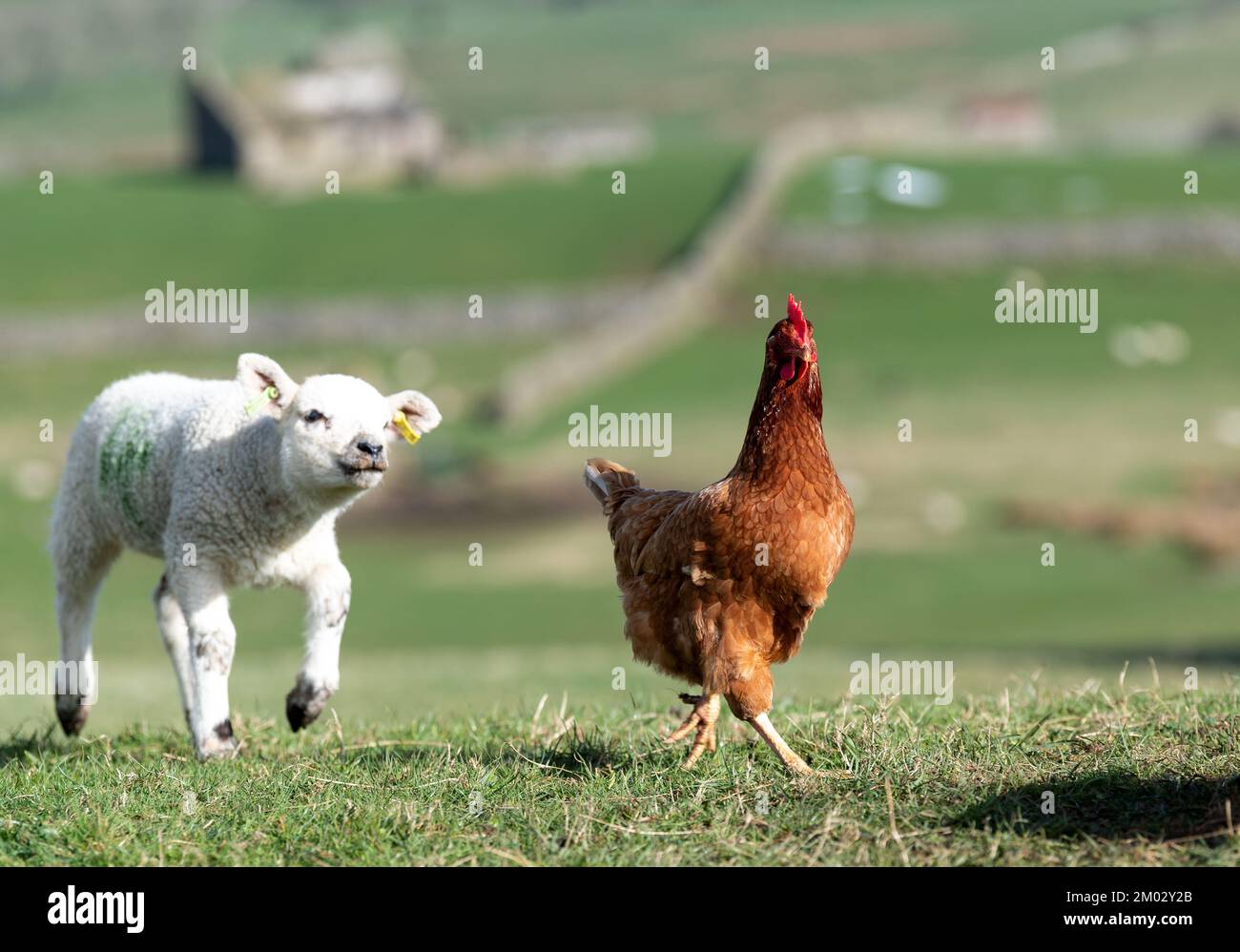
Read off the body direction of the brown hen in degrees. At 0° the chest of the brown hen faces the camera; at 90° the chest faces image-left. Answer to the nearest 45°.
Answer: approximately 315°

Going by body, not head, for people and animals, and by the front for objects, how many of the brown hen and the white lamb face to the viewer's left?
0

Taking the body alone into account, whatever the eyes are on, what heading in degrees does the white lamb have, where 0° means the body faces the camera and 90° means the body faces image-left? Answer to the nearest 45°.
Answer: approximately 315°

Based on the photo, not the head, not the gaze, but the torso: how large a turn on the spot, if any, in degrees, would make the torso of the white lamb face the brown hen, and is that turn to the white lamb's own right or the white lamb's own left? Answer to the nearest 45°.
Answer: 0° — it already faces it

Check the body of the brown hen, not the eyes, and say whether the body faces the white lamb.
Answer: no
